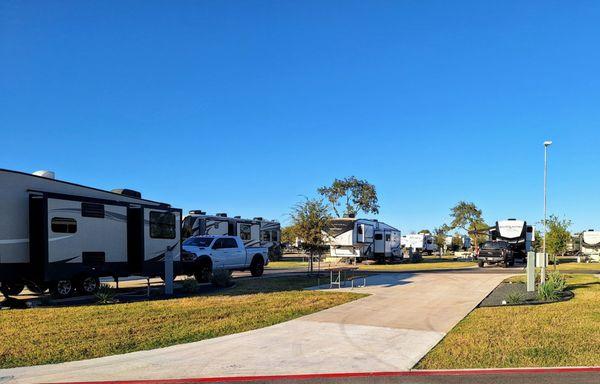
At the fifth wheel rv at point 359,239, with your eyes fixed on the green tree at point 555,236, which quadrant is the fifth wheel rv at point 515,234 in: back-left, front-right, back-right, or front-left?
front-left

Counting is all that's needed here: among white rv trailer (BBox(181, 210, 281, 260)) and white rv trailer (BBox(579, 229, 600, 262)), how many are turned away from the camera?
0

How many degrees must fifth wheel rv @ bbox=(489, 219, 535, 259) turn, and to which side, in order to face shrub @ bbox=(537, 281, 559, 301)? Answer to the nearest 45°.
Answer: approximately 45° to its left

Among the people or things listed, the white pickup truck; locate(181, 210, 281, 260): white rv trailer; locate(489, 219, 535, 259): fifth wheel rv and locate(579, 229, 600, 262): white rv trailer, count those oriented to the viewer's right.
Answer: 0

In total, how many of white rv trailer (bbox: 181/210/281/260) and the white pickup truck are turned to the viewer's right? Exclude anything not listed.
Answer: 0

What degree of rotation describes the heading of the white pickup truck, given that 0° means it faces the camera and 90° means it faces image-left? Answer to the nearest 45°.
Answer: approximately 45°

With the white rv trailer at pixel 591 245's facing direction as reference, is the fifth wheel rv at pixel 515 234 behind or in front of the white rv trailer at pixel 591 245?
in front

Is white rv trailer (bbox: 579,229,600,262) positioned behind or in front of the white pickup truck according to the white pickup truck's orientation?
behind

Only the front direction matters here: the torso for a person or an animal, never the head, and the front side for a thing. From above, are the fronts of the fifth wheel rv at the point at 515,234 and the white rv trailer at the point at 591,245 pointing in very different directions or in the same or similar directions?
same or similar directions

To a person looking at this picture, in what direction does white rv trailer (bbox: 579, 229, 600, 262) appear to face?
facing the viewer and to the left of the viewer
